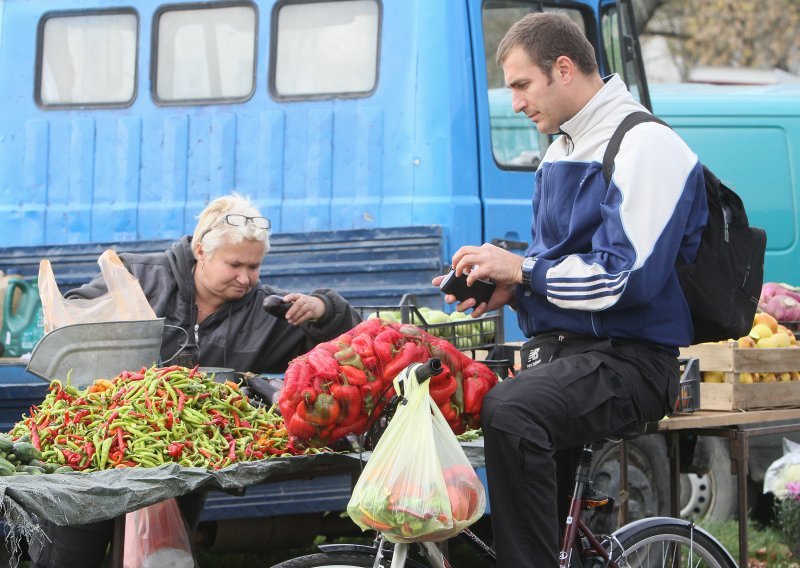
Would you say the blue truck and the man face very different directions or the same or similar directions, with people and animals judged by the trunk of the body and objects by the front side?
very different directions

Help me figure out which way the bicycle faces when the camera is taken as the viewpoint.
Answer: facing to the left of the viewer

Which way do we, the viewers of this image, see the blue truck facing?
facing to the right of the viewer

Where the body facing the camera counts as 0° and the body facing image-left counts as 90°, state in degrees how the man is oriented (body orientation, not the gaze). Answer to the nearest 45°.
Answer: approximately 90°

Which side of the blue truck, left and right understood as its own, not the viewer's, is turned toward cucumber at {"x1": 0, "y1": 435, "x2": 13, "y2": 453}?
right

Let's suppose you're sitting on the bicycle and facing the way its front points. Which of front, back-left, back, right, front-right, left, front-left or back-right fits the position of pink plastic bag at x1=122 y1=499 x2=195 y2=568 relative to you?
front

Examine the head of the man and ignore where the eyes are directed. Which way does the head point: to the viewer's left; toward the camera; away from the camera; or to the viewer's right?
to the viewer's left

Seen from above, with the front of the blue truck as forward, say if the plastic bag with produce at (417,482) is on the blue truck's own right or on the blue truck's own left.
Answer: on the blue truck's own right

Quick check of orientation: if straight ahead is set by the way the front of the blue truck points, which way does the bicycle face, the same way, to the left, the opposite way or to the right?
the opposite way
